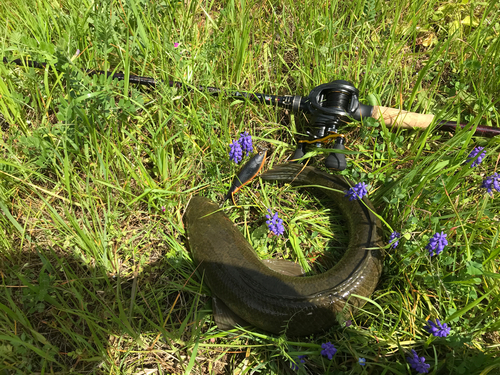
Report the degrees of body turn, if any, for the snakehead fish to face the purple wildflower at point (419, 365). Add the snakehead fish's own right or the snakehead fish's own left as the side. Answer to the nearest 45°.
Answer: approximately 180°

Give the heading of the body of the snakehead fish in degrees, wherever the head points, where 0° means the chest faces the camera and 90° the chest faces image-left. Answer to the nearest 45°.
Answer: approximately 135°

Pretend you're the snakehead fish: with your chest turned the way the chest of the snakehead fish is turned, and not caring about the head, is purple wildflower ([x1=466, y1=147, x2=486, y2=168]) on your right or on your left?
on your right

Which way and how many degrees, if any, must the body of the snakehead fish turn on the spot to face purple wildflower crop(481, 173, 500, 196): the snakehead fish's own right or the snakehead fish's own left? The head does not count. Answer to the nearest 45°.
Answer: approximately 135° to the snakehead fish's own right
